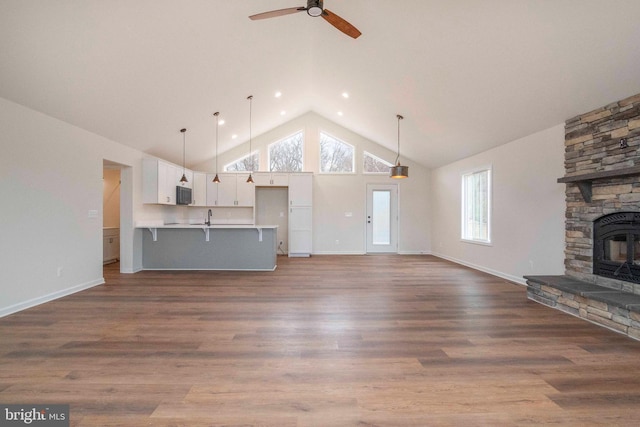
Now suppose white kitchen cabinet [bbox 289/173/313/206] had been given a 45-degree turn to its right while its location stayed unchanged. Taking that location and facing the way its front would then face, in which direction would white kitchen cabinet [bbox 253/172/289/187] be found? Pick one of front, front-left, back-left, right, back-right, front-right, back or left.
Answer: front-right

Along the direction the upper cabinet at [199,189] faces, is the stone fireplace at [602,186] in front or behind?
in front

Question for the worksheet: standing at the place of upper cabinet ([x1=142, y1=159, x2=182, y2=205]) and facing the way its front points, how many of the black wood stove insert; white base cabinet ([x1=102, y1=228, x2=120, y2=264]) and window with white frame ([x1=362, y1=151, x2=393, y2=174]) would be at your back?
1

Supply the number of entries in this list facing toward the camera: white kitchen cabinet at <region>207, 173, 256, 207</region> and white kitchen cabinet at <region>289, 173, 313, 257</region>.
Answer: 2

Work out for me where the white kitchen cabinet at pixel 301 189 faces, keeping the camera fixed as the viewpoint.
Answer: facing the viewer

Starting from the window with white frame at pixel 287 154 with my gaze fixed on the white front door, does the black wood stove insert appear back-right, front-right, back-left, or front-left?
front-right

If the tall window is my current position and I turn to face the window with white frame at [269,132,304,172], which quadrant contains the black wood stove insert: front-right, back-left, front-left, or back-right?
back-left

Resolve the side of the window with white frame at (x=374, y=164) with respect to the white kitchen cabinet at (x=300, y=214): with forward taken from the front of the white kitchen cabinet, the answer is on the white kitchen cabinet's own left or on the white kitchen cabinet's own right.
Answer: on the white kitchen cabinet's own left

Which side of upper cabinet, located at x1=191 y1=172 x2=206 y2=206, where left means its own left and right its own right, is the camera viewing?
front

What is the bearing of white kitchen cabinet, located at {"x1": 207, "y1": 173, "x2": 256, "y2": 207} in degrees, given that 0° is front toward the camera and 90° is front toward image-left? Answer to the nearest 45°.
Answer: approximately 0°

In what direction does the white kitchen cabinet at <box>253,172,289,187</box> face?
toward the camera
